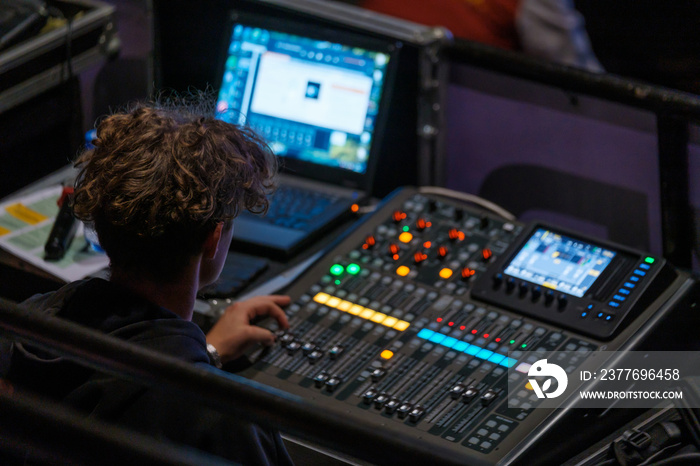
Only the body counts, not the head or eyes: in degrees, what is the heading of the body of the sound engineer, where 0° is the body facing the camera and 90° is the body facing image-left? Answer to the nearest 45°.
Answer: approximately 225°

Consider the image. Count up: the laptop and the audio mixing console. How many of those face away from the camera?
0

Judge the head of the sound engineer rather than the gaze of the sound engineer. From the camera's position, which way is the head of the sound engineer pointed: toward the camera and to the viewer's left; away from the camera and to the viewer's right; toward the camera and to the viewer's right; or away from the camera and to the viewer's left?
away from the camera and to the viewer's right

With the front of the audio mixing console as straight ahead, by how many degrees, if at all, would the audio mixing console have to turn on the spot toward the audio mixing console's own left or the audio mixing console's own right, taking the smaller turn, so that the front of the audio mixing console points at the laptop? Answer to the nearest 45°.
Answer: approximately 90° to the audio mixing console's own right

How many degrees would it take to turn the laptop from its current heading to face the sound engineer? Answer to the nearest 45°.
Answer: approximately 45° to its left

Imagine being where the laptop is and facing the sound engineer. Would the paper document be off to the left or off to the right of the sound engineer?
right

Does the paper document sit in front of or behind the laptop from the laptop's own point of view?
in front

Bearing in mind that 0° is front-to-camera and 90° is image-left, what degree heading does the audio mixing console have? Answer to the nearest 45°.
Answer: approximately 45°

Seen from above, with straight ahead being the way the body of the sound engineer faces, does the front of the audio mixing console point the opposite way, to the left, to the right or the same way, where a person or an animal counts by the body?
the opposite way

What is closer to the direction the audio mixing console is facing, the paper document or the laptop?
the paper document

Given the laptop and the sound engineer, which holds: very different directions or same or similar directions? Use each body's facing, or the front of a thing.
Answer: very different directions

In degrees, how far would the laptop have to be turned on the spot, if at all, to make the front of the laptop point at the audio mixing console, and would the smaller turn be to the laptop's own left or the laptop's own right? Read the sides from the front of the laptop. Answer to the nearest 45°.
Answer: approximately 90° to the laptop's own left
